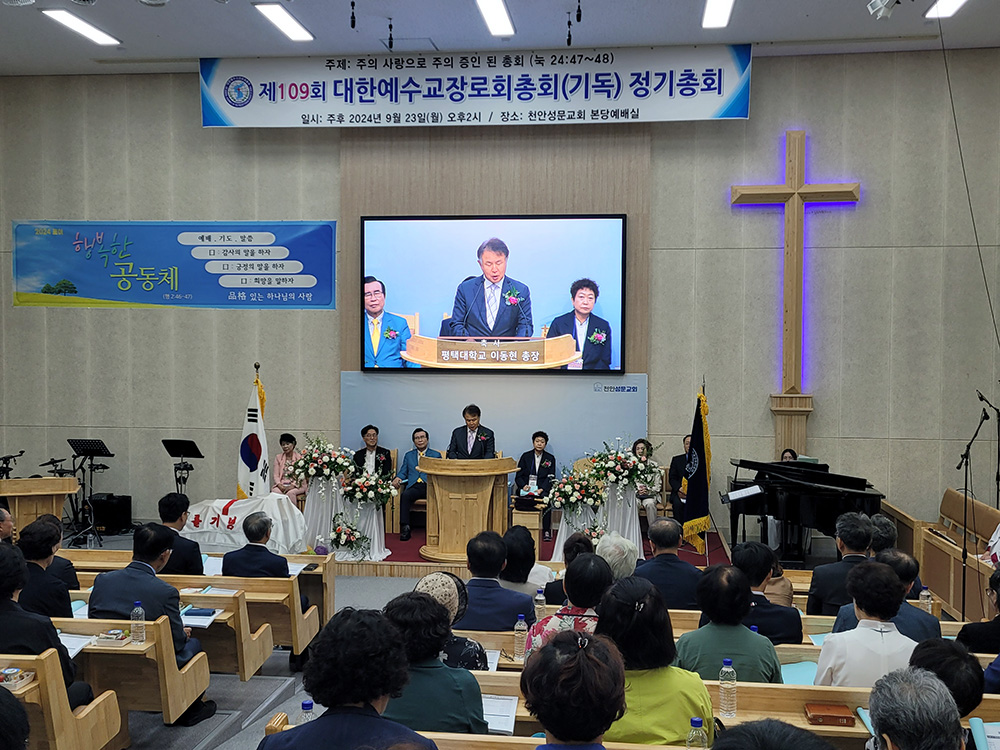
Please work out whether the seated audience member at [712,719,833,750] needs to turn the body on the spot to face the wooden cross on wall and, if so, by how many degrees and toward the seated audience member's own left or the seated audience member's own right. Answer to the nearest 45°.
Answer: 0° — they already face it

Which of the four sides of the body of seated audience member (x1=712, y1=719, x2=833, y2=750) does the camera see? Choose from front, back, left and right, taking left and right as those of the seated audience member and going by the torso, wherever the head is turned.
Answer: back

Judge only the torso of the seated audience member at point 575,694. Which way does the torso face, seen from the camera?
away from the camera

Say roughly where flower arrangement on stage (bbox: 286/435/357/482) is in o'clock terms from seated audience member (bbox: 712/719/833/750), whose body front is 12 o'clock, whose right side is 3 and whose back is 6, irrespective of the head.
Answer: The flower arrangement on stage is roughly at 11 o'clock from the seated audience member.

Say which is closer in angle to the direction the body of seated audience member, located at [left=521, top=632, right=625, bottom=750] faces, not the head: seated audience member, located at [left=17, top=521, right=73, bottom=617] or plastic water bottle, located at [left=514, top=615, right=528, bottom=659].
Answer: the plastic water bottle

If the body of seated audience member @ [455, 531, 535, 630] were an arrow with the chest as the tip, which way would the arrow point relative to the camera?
away from the camera

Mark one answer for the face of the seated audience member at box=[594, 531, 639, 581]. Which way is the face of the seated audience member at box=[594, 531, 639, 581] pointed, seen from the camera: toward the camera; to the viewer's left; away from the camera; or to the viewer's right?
away from the camera

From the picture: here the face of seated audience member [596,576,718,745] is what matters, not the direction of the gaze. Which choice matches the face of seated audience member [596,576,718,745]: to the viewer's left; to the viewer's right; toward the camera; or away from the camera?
away from the camera

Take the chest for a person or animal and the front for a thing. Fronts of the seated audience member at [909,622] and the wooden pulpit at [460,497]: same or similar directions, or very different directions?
very different directions

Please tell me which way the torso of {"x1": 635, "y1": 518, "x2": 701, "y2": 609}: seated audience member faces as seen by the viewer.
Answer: away from the camera

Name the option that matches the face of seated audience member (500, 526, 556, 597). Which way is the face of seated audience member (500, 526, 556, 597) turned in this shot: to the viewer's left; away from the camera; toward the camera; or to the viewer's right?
away from the camera

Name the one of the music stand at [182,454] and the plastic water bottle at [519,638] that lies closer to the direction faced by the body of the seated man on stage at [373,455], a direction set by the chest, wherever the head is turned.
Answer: the plastic water bottle
